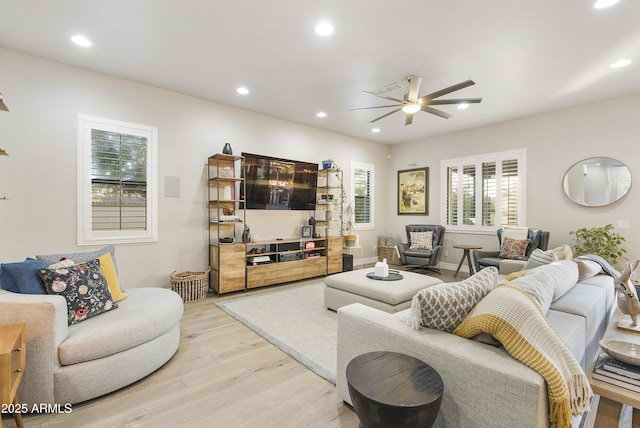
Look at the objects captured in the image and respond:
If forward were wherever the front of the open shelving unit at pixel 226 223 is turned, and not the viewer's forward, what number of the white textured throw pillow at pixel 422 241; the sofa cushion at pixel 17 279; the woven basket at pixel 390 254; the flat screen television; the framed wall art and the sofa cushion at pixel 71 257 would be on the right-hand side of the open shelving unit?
2

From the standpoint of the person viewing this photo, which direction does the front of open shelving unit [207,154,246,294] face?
facing the viewer and to the right of the viewer

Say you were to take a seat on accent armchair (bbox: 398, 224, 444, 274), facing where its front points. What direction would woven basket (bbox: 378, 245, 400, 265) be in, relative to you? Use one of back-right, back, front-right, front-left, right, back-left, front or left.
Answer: right

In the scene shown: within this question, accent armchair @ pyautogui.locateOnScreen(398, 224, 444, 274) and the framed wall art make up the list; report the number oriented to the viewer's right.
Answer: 0

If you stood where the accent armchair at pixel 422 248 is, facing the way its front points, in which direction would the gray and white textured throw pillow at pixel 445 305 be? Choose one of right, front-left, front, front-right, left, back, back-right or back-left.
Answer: front-left

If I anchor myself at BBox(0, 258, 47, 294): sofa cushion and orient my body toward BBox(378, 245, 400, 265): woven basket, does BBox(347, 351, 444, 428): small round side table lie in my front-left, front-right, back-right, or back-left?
front-right

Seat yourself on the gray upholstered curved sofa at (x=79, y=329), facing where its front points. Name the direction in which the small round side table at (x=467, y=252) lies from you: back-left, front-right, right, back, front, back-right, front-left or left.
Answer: front-left

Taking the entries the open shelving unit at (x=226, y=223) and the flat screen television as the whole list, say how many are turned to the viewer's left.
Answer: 0

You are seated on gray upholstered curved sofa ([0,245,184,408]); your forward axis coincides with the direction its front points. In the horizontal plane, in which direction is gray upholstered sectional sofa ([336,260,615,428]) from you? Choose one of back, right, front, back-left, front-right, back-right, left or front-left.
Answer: front

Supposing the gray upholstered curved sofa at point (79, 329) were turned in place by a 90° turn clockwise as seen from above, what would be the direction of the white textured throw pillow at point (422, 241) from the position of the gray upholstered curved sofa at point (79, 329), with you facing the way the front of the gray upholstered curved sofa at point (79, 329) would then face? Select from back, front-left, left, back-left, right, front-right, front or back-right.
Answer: back-left

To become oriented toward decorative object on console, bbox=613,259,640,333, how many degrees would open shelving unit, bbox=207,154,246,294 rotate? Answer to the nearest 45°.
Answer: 0° — it already faces it

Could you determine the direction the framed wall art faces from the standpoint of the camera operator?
facing the viewer and to the left of the viewer

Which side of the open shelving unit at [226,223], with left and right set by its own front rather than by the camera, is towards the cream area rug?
front

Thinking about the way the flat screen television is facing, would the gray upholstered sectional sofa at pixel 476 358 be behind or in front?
in front

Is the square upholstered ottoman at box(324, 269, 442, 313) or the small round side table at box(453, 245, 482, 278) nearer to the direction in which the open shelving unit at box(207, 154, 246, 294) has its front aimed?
the square upholstered ottoman
